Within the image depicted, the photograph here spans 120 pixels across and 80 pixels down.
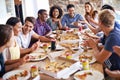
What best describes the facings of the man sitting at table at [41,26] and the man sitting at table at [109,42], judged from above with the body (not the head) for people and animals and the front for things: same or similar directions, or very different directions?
very different directions

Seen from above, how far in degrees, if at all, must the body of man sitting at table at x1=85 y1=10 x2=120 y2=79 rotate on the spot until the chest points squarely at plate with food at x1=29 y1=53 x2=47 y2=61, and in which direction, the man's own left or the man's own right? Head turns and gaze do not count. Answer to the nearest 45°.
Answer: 0° — they already face it

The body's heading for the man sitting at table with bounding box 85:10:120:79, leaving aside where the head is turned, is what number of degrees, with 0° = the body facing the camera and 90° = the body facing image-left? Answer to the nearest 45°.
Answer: approximately 90°

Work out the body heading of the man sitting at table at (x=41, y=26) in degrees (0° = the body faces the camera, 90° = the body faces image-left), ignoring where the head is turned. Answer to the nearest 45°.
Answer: approximately 315°

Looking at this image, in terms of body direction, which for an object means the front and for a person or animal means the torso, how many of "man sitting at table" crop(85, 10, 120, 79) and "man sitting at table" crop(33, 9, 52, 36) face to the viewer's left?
1
